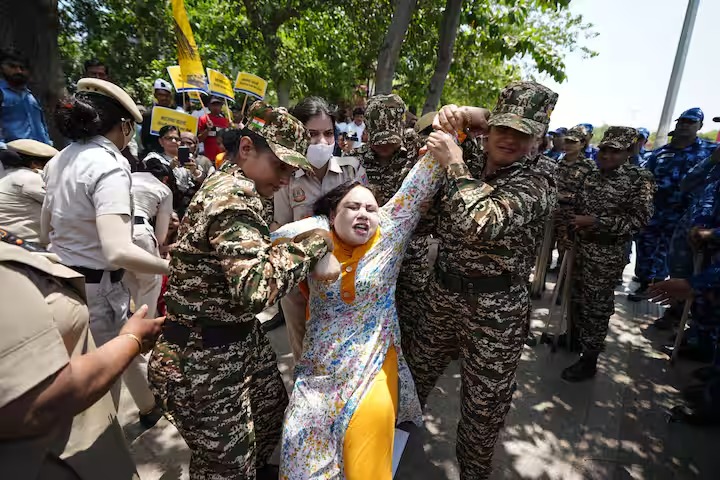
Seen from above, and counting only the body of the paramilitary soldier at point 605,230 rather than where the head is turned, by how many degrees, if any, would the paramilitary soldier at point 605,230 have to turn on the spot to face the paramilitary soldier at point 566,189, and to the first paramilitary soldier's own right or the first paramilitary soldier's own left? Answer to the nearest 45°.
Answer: approximately 90° to the first paramilitary soldier's own right

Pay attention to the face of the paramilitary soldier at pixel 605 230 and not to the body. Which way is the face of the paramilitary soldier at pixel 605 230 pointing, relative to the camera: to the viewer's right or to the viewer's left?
to the viewer's left

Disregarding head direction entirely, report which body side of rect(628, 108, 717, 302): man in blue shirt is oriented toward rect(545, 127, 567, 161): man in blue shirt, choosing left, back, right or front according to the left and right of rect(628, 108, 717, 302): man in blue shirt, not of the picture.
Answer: right

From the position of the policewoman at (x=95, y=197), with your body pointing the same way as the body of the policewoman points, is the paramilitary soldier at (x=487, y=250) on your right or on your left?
on your right

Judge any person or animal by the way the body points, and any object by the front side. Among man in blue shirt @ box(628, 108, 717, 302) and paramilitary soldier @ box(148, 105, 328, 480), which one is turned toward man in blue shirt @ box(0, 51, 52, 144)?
man in blue shirt @ box(628, 108, 717, 302)

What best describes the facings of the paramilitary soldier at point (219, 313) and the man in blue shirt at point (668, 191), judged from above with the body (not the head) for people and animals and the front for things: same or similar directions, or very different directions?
very different directions

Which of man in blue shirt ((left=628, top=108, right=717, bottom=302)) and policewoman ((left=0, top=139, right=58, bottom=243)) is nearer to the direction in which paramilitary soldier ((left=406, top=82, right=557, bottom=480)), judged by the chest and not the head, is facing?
the policewoman

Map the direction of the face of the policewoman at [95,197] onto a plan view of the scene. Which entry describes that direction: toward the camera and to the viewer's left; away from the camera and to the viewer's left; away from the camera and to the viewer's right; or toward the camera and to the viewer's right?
away from the camera and to the viewer's right

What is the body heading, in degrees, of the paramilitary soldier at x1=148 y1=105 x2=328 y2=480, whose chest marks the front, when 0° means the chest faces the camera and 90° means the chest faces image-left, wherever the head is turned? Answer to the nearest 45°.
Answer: approximately 270°
